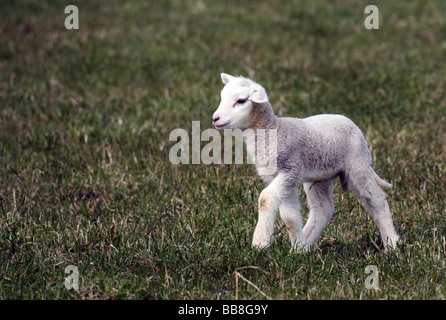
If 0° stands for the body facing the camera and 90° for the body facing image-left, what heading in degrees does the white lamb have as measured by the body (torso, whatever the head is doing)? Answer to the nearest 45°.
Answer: approximately 90°
